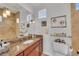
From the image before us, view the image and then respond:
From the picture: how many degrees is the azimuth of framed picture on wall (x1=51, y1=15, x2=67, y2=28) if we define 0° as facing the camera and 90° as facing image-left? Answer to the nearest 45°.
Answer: approximately 45°

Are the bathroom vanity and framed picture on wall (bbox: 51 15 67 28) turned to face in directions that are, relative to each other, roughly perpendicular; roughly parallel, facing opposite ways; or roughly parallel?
roughly perpendicular

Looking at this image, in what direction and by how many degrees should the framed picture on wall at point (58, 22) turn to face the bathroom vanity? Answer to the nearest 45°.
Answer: approximately 45° to its right

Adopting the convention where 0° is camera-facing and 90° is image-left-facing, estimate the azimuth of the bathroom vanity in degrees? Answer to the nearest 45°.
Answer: approximately 315°
